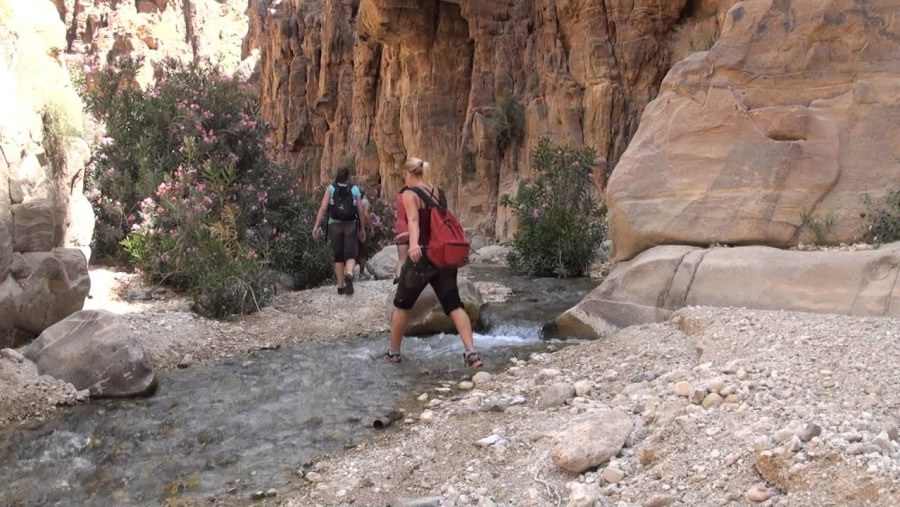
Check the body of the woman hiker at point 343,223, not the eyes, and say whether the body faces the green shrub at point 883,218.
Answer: no

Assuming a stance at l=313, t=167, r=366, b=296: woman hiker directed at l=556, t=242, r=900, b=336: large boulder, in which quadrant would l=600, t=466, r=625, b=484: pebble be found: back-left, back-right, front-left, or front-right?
front-right

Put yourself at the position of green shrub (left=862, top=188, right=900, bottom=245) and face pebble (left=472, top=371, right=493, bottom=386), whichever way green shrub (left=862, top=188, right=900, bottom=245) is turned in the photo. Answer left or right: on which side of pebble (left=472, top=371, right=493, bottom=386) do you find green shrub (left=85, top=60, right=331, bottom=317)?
right

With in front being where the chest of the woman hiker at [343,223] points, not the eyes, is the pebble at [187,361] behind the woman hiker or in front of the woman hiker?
behind

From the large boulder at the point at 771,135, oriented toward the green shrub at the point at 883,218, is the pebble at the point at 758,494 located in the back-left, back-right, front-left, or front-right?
front-right

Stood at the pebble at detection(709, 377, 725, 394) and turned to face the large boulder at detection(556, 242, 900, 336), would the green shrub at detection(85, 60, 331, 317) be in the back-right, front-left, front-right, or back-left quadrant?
front-left

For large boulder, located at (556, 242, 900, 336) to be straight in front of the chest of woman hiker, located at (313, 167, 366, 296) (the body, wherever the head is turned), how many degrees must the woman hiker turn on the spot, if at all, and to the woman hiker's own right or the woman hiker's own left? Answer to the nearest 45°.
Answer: approximately 135° to the woman hiker's own right

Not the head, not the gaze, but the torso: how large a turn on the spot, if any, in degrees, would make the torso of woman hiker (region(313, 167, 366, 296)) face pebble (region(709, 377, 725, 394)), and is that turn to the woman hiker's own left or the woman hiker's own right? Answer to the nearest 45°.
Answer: approximately 180°

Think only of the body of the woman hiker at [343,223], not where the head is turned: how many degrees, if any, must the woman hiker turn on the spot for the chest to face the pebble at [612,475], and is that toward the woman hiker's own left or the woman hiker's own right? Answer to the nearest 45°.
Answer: approximately 180°

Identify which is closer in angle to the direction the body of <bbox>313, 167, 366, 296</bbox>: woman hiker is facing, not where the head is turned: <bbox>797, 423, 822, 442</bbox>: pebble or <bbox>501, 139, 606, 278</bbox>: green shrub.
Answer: the green shrub

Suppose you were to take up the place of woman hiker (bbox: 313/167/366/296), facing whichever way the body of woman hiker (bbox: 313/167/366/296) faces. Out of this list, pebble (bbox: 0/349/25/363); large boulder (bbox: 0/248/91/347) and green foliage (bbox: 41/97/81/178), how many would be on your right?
0

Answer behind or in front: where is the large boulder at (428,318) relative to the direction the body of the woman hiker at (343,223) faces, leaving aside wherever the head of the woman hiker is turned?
behind

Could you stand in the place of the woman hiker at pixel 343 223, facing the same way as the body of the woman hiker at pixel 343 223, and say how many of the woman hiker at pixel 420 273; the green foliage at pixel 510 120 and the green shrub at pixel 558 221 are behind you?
1

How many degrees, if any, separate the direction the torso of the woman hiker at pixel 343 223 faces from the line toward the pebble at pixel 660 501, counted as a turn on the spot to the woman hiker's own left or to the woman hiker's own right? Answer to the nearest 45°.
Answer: approximately 180°

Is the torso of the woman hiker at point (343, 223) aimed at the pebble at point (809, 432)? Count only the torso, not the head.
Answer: no

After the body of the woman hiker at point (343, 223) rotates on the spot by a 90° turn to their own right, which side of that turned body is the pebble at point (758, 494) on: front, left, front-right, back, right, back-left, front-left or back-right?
right

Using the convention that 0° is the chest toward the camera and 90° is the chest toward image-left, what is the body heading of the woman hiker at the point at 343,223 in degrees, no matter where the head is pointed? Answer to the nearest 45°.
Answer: approximately 180°
